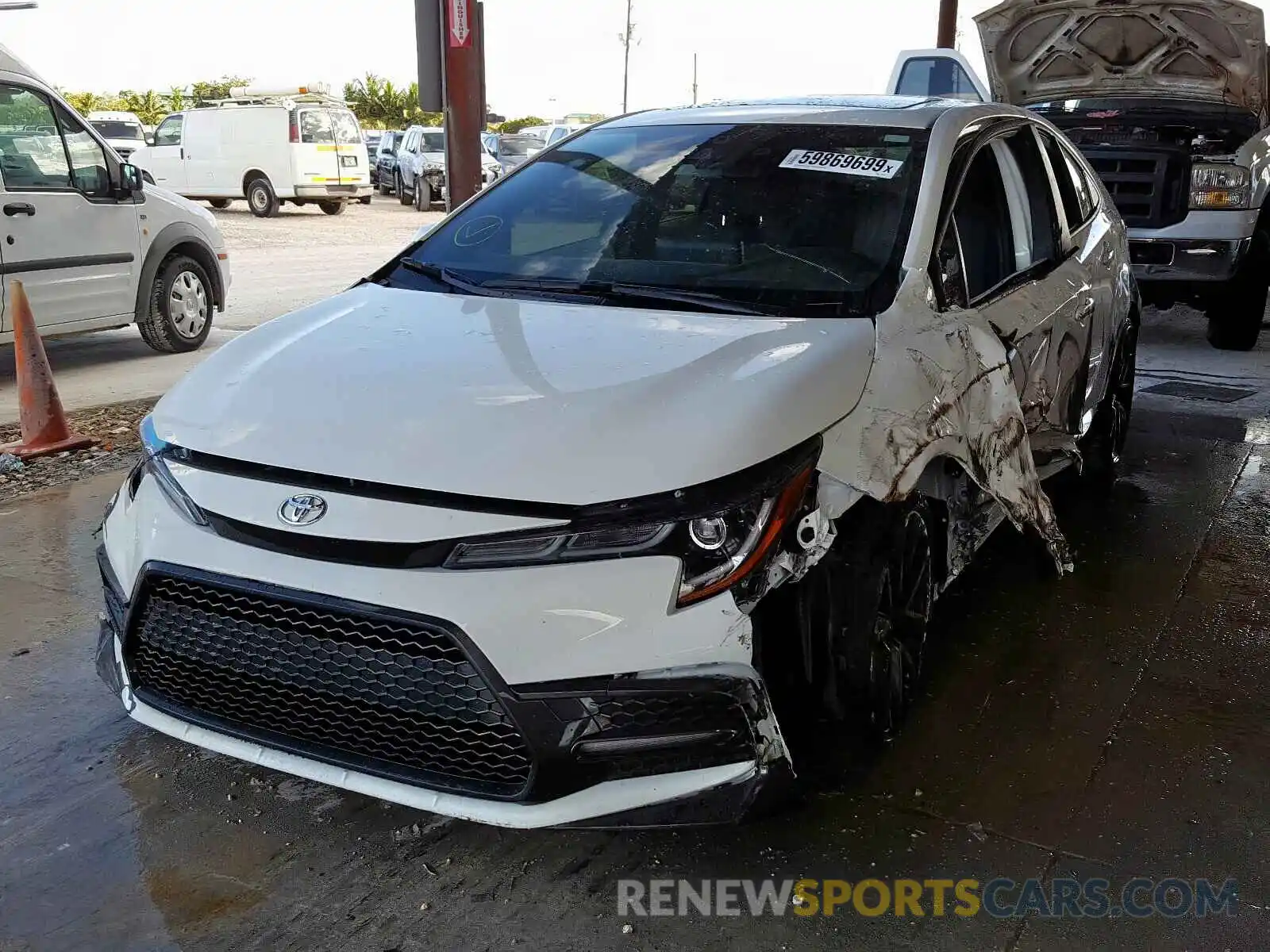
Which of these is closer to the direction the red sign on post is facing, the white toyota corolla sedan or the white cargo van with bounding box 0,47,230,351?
the white toyota corolla sedan

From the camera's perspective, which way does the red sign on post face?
toward the camera

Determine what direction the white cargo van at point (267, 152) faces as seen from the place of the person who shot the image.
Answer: facing away from the viewer and to the left of the viewer

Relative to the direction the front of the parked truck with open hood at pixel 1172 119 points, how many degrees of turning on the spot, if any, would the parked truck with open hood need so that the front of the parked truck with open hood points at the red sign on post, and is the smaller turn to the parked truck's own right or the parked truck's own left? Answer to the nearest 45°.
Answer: approximately 45° to the parked truck's own right

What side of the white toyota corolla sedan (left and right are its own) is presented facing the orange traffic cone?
right

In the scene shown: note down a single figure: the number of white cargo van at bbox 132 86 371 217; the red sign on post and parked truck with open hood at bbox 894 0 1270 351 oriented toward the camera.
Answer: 2

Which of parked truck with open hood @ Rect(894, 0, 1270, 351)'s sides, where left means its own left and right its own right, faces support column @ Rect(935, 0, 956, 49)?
back

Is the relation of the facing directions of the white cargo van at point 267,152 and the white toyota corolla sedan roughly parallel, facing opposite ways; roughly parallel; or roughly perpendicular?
roughly perpendicular

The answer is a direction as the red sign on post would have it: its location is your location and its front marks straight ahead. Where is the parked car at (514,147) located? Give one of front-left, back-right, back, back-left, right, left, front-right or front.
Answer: back

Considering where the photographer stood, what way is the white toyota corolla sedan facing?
facing the viewer and to the left of the viewer

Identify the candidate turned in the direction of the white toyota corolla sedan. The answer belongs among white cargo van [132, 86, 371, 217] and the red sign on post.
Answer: the red sign on post

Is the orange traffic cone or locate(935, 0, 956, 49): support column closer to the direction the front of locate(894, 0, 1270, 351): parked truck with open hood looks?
the orange traffic cone

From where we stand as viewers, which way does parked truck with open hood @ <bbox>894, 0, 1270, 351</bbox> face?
facing the viewer

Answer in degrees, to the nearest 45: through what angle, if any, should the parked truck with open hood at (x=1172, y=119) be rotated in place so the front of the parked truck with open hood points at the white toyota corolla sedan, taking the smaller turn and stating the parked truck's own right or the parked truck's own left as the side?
0° — it already faces it

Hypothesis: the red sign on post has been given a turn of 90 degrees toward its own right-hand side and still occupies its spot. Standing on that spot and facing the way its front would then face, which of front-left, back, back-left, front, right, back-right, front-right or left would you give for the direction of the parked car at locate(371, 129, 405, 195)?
right
